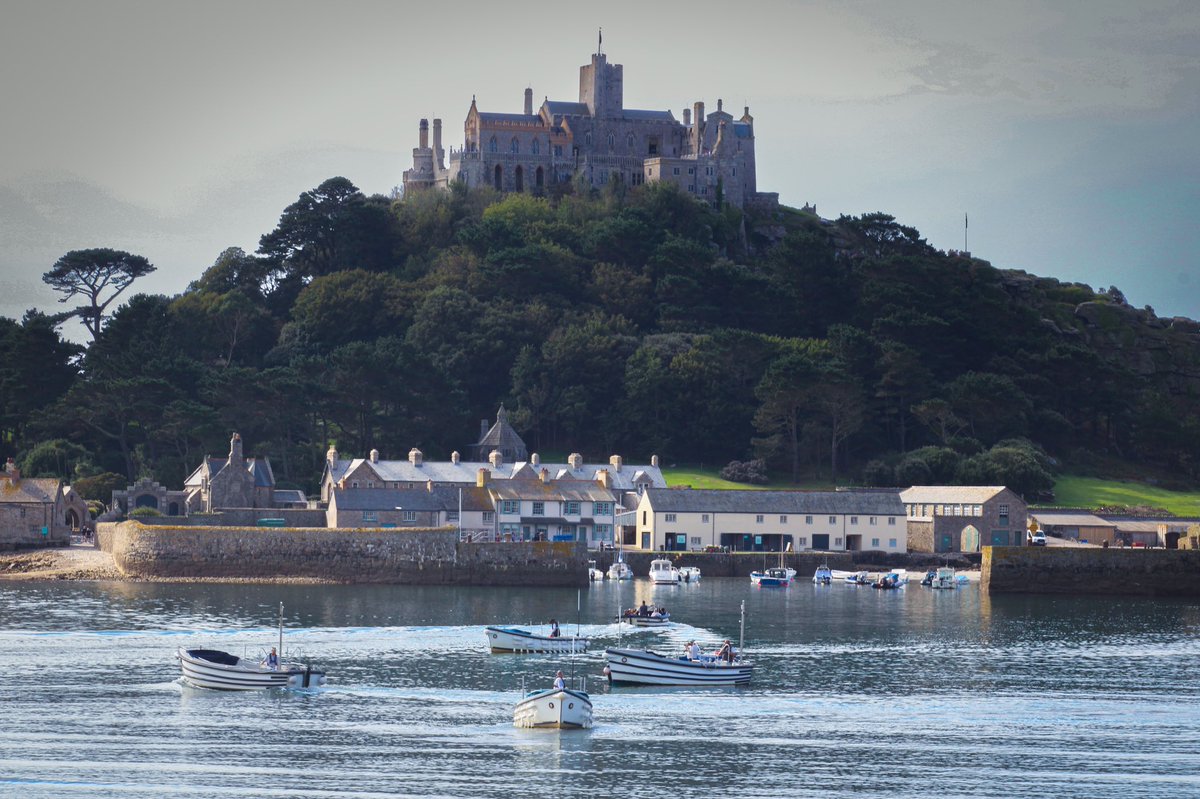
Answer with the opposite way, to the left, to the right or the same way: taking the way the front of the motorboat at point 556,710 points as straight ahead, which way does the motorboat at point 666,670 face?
to the right

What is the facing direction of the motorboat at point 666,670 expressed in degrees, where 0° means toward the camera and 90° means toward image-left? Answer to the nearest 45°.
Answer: approximately 90°

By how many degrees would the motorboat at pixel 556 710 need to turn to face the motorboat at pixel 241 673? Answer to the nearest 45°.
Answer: approximately 135° to its right

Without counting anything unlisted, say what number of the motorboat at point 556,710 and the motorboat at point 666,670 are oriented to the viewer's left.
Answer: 1

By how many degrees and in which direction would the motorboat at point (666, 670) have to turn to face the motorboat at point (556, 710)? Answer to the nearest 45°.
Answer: approximately 90° to its left
